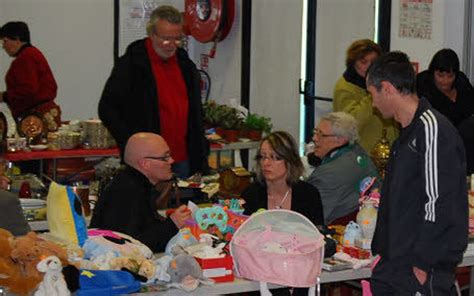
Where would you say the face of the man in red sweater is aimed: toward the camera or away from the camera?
toward the camera

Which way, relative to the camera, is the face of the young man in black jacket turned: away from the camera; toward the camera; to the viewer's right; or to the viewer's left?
to the viewer's left

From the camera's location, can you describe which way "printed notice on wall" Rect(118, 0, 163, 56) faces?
facing the viewer

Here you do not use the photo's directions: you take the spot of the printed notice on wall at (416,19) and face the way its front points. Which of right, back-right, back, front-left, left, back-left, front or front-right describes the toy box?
front

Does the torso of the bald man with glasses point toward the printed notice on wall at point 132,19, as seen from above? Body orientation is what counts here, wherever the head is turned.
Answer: no

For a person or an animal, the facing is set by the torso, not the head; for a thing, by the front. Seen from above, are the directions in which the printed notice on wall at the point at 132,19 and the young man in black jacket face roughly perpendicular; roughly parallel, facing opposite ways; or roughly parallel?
roughly perpendicular

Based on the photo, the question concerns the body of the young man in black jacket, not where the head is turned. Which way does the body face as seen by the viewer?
to the viewer's left

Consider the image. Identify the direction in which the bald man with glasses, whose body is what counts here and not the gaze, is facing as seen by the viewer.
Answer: to the viewer's right

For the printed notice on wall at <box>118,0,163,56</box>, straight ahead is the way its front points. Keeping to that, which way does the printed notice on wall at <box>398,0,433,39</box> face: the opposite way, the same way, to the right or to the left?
the same way

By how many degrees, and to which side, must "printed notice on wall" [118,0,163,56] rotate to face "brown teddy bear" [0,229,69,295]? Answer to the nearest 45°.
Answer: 0° — it already faces it

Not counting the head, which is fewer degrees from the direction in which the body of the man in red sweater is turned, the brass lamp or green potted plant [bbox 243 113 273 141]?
the brass lamp

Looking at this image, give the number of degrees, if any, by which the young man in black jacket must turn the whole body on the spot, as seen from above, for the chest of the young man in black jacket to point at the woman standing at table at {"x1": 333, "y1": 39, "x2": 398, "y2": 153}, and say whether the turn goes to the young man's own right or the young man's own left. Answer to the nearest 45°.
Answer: approximately 90° to the young man's own right

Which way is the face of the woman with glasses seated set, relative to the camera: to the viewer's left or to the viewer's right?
to the viewer's left

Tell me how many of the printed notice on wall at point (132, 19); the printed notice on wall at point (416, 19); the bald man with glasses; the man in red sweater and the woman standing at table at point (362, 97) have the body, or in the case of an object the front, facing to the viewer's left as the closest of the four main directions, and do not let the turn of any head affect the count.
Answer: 0

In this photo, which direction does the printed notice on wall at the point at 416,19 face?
toward the camera

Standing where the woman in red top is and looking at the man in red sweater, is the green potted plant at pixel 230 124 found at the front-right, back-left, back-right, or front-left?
front-left
